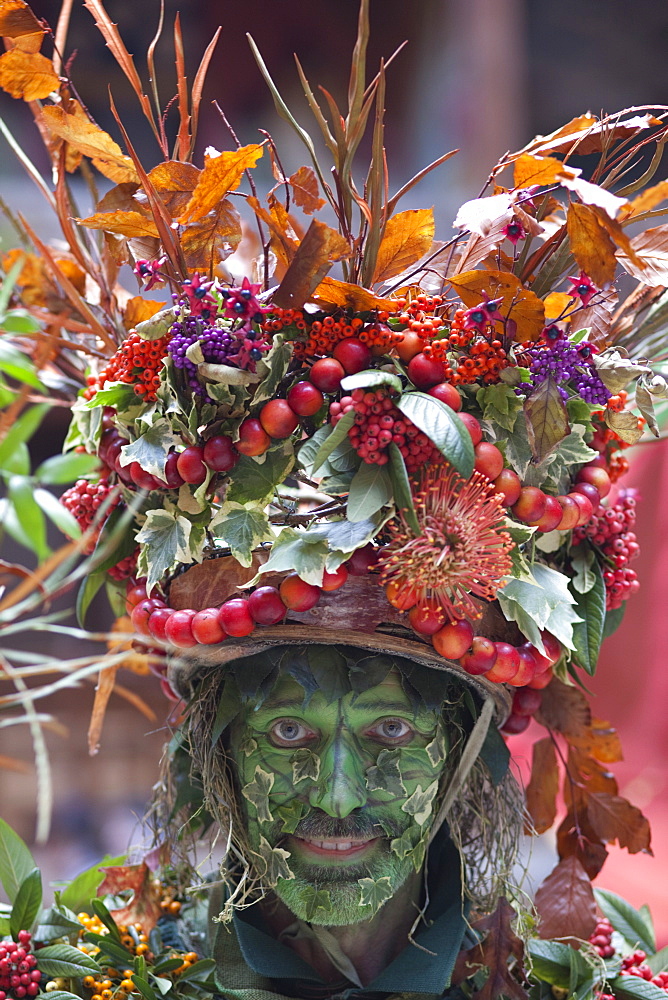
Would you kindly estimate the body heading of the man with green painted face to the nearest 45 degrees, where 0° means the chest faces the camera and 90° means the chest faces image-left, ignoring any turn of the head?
approximately 0°
